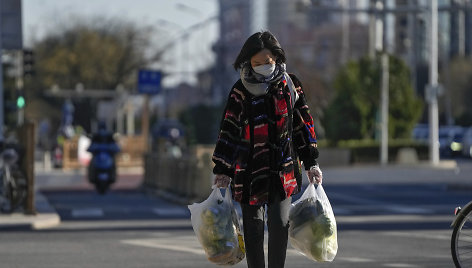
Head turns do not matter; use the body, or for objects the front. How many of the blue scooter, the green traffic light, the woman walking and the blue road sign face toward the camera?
4

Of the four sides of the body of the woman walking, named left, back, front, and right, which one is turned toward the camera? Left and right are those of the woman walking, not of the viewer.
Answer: front

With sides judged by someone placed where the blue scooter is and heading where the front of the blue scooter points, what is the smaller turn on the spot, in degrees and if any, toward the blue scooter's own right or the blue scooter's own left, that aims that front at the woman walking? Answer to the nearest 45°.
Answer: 0° — it already faces them

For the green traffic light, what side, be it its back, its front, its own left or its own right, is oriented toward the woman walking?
front

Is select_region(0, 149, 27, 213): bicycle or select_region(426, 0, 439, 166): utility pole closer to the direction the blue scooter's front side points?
the bicycle

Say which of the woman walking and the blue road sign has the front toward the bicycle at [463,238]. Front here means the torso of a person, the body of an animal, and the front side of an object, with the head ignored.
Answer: the blue road sign

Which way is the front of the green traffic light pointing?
toward the camera

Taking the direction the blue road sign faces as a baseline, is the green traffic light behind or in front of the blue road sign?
in front

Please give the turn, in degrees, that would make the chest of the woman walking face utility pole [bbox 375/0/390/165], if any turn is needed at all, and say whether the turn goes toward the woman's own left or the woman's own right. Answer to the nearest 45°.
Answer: approximately 180°

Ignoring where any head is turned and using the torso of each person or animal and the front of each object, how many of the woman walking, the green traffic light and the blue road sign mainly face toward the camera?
3

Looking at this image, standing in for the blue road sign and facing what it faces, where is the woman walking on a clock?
The woman walking is roughly at 12 o'clock from the blue road sign.

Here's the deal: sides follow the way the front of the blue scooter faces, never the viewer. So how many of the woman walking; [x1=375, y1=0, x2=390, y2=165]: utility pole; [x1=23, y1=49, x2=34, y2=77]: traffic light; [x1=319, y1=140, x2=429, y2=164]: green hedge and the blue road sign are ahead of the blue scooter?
1
